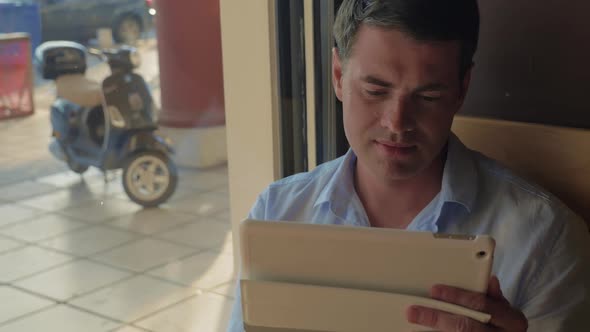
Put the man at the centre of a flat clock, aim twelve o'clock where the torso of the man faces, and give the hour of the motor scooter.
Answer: The motor scooter is roughly at 5 o'clock from the man.

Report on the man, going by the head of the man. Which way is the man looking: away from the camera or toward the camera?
toward the camera

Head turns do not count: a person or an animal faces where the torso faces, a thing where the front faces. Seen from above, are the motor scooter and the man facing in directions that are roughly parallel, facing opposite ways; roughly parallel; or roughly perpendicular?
roughly perpendicular

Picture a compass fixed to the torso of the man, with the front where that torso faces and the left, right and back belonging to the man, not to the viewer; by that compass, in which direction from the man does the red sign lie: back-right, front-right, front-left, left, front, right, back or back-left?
back-right

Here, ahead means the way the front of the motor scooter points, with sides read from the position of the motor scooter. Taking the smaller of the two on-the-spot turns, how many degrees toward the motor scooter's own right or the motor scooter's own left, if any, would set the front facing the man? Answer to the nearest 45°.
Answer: approximately 45° to the motor scooter's own right

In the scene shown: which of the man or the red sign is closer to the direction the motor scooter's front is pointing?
the man

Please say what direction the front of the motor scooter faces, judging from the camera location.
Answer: facing the viewer and to the right of the viewer

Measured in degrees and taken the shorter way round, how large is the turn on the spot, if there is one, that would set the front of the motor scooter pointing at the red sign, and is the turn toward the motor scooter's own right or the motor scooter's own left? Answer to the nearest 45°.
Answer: approximately 135° to the motor scooter's own left

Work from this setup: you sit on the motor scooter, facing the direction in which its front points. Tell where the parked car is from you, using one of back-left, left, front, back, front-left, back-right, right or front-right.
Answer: back-left

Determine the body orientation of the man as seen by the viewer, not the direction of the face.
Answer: toward the camera

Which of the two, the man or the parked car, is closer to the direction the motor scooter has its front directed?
the man

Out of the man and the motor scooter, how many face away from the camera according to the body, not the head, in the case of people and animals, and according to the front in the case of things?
0
